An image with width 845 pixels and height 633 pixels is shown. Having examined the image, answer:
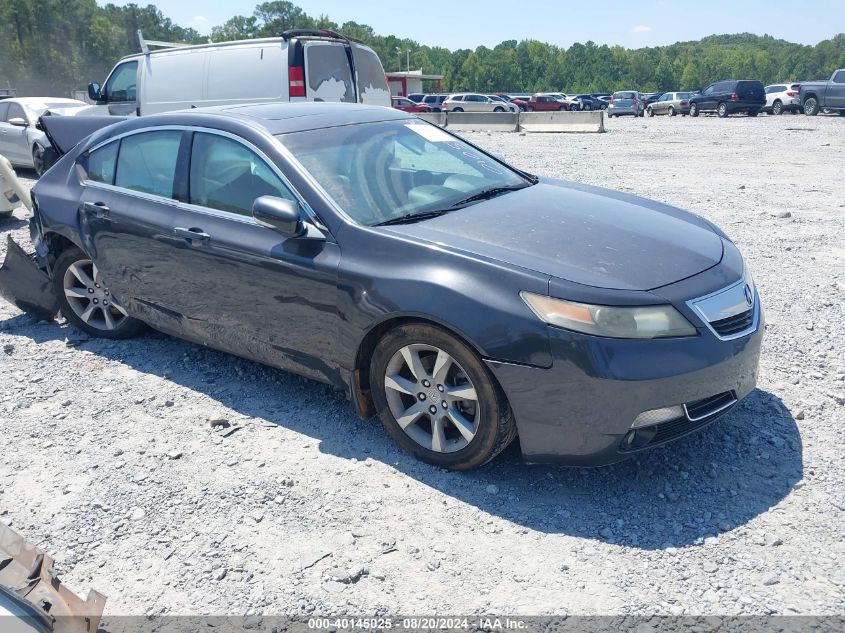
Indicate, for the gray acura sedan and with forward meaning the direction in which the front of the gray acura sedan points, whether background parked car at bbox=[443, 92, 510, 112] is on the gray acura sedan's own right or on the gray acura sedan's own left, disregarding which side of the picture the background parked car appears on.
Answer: on the gray acura sedan's own left

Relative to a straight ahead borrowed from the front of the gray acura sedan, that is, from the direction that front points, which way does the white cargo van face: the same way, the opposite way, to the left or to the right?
the opposite way

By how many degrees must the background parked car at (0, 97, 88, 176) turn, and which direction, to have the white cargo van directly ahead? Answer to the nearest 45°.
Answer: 0° — it already faces it

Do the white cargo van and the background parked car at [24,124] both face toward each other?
yes

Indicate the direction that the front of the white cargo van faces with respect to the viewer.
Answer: facing away from the viewer and to the left of the viewer

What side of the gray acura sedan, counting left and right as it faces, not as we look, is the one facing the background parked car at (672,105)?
left

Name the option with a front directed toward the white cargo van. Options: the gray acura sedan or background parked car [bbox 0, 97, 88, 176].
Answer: the background parked car

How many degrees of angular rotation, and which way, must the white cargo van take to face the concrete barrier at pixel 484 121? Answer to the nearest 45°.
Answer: approximately 90° to its right

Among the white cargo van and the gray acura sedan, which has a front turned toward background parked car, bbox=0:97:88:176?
the white cargo van

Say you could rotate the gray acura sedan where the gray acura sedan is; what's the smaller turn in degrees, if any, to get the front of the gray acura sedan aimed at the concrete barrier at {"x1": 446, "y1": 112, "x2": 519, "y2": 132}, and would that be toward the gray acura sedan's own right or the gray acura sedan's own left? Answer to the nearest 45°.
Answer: approximately 135° to the gray acura sedan's own left
